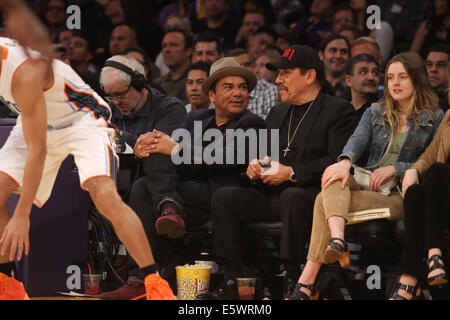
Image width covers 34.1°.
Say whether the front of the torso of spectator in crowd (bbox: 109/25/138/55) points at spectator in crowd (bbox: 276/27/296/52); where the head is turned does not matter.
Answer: no

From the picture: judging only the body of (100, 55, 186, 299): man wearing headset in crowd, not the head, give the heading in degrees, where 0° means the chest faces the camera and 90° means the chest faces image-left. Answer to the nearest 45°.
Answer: approximately 45°

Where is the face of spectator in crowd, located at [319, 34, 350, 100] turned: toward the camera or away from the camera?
toward the camera

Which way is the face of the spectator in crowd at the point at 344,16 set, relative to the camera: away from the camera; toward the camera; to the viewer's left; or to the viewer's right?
toward the camera

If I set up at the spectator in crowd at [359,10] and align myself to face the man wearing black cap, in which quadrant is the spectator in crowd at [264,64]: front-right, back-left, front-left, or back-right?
front-right

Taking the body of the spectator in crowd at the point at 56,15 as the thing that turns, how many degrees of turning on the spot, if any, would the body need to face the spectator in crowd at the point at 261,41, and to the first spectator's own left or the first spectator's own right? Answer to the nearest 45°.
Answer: approximately 45° to the first spectator's own left

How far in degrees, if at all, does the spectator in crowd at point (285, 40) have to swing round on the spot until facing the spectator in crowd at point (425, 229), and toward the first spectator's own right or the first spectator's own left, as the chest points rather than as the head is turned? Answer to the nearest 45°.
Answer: approximately 45° to the first spectator's own left

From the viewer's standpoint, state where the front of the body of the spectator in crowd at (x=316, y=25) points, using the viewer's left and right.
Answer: facing the viewer and to the left of the viewer

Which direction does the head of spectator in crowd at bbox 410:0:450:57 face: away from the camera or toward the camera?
toward the camera

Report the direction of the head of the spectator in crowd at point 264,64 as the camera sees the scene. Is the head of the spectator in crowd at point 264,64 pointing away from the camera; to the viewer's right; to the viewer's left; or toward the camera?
toward the camera

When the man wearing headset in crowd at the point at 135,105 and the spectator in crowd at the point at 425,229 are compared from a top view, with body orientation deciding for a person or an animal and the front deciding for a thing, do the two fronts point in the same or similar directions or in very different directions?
same or similar directions

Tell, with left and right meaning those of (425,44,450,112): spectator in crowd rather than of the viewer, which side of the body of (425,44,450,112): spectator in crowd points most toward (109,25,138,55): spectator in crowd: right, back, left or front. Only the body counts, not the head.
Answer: right

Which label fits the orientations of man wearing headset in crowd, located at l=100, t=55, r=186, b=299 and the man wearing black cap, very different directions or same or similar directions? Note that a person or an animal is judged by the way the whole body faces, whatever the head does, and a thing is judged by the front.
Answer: same or similar directions

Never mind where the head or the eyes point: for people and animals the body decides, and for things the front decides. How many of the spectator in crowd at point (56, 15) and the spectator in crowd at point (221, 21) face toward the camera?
2

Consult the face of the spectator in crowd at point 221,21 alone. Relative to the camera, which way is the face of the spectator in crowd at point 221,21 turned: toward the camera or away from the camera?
toward the camera

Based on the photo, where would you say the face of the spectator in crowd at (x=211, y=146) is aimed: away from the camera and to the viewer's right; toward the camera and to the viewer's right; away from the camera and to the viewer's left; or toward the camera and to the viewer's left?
toward the camera and to the viewer's right

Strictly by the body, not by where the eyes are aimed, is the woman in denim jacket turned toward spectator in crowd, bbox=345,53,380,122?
no

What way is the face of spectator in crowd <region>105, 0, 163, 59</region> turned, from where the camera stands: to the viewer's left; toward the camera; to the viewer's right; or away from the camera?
toward the camera

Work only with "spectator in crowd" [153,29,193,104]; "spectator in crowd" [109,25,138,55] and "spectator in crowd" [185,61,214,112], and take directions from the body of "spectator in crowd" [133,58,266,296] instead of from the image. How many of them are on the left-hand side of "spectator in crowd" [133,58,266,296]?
0
